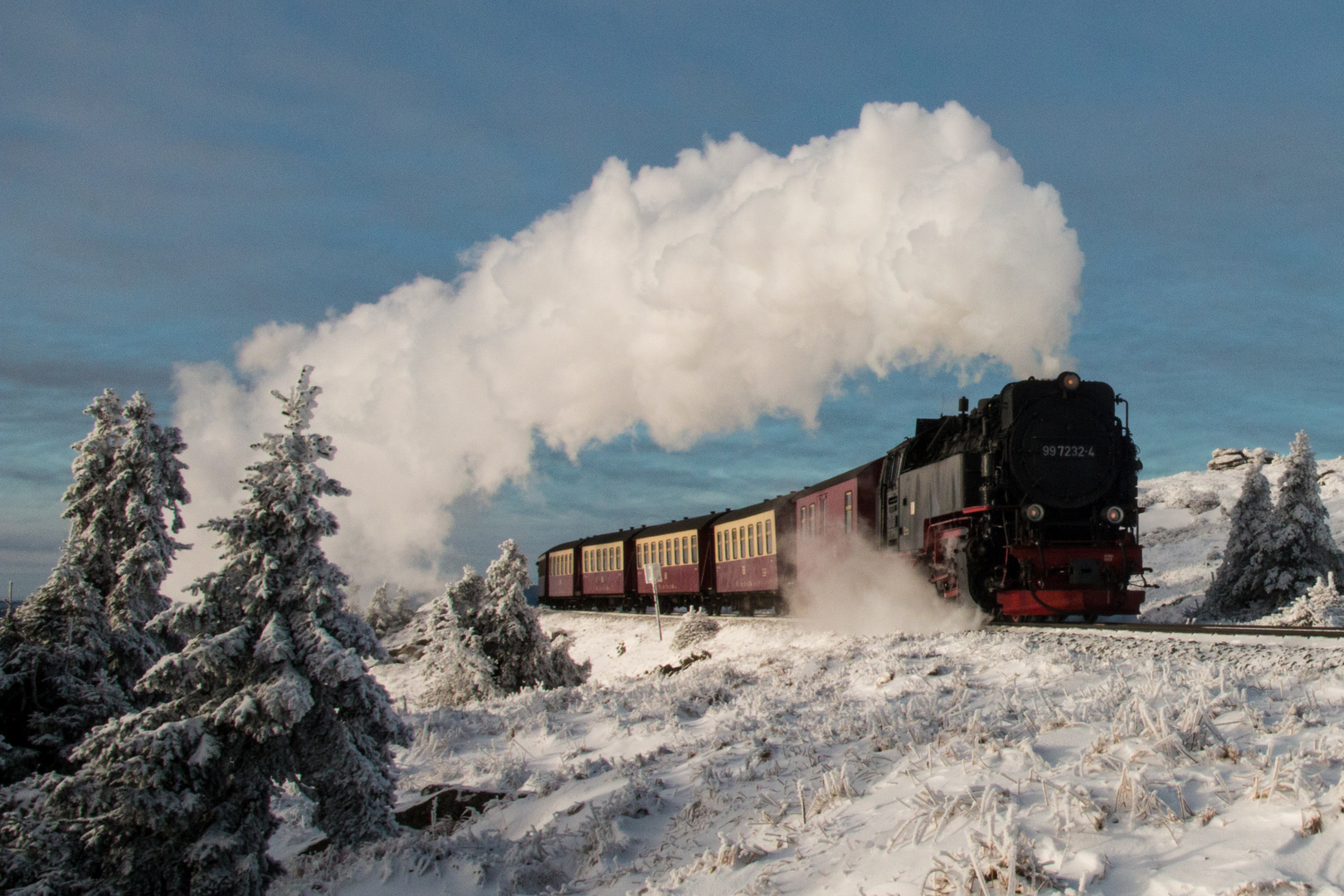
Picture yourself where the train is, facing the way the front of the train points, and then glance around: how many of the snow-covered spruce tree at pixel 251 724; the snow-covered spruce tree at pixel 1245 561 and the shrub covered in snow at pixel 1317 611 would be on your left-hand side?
2

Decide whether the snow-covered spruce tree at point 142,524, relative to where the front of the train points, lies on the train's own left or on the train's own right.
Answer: on the train's own right

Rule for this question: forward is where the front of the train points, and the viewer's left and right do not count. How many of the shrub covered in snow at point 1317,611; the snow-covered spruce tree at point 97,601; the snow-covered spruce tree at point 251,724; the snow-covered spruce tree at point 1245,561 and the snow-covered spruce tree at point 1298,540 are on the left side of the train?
3

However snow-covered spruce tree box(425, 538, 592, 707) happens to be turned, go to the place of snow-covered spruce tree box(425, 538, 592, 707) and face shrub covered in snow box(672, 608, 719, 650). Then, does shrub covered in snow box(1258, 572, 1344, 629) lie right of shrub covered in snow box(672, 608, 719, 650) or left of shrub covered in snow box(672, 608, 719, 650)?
right

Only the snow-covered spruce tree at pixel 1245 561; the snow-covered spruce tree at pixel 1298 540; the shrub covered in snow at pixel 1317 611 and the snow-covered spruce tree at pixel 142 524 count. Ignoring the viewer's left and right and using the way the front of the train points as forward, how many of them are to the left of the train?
3

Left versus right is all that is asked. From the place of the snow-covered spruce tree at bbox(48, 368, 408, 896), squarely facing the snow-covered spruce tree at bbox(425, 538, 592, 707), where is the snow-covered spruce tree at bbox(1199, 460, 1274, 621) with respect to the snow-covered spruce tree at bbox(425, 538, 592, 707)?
right

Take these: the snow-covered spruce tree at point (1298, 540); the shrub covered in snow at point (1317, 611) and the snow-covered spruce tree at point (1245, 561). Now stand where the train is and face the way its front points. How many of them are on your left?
3

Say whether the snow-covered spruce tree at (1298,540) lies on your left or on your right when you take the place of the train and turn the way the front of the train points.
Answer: on your left

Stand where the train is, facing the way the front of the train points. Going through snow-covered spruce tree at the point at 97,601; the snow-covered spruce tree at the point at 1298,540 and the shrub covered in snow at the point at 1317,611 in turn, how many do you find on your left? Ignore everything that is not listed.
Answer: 2

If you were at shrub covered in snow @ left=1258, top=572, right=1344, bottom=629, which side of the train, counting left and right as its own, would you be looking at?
front

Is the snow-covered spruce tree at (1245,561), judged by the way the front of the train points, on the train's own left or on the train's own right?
on the train's own left

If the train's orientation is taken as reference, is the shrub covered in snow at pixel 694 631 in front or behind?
behind

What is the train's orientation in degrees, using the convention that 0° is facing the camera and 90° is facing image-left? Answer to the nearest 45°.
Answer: approximately 315°
